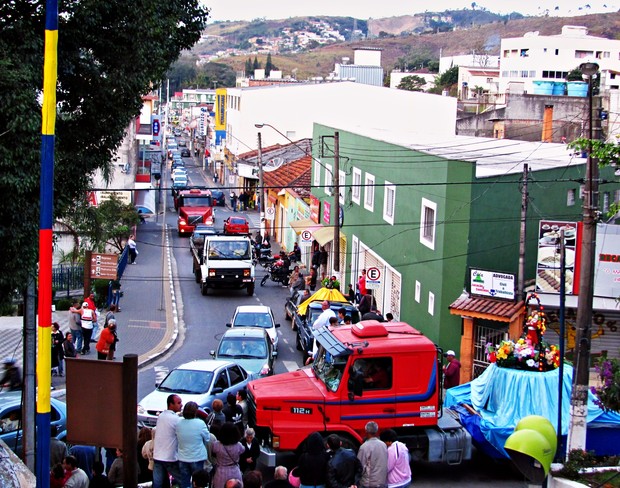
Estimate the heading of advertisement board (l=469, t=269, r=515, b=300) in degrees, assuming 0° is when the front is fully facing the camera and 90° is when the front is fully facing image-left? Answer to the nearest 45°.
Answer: approximately 0°

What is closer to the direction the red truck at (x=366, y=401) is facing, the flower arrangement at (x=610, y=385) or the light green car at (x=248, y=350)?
the light green car

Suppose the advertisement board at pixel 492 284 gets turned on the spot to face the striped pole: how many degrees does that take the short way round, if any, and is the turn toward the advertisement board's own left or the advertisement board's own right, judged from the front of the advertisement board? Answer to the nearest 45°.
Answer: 0° — it already faces it

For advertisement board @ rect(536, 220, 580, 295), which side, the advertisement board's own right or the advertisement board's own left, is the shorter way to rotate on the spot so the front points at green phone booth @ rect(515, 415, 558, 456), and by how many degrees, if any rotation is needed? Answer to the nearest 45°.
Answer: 0° — it already faces it

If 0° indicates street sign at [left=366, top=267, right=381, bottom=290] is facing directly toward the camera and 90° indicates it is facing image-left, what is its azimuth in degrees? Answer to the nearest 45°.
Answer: approximately 0°

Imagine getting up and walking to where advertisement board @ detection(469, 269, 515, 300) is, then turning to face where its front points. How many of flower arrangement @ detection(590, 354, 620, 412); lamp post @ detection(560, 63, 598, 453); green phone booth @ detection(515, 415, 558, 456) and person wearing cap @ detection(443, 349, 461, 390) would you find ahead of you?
4

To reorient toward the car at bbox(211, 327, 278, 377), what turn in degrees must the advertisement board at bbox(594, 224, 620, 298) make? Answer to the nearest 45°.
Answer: approximately 90° to its right

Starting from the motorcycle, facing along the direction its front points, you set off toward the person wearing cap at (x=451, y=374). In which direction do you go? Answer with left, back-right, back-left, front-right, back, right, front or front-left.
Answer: front-left

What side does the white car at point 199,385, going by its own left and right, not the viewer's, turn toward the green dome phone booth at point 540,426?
left

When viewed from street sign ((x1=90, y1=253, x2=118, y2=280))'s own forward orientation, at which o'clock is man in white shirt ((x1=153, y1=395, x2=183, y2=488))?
The man in white shirt is roughly at 12 o'clock from the street sign.

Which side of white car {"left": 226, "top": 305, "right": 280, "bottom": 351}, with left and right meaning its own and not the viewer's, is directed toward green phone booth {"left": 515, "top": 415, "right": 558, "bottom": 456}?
front

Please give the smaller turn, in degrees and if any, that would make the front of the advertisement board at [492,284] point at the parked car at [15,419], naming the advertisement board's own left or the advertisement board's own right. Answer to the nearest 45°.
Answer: approximately 45° to the advertisement board's own right
